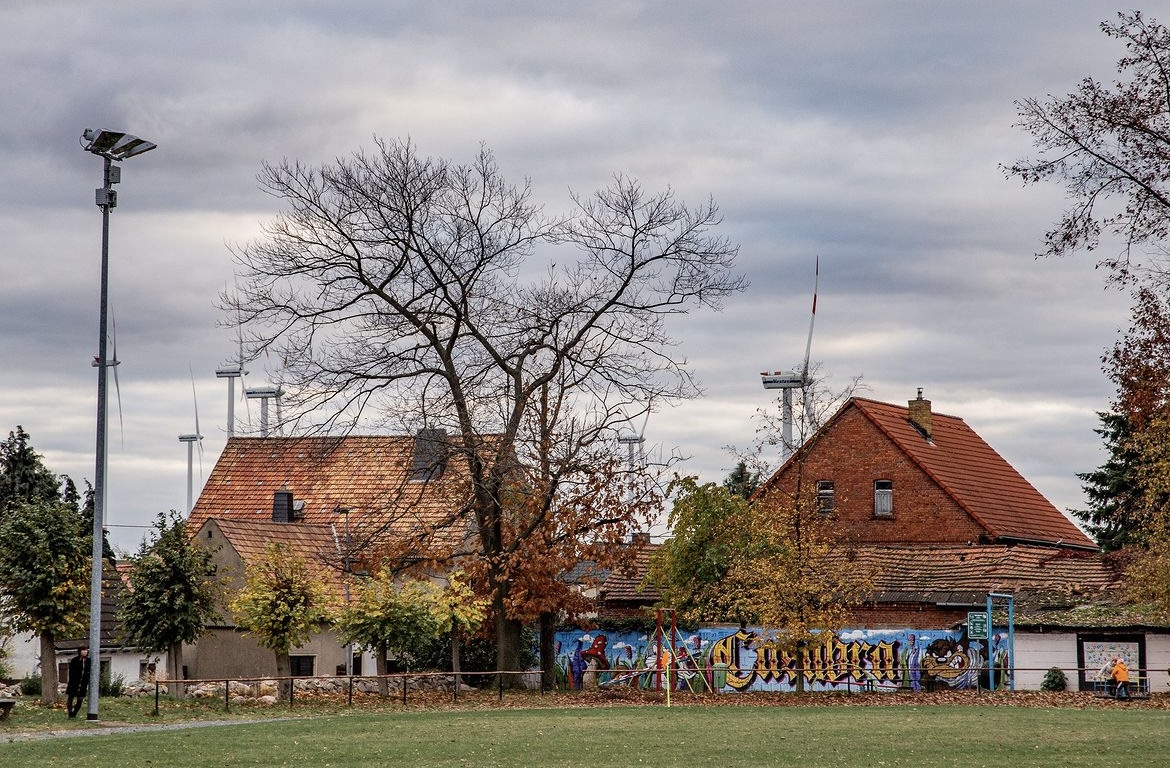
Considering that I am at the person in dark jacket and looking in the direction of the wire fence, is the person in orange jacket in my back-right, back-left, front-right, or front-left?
front-right

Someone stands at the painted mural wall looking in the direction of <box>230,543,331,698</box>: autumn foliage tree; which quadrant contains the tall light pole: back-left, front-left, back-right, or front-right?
front-left

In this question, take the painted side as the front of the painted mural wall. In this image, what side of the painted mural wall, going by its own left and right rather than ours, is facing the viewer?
front

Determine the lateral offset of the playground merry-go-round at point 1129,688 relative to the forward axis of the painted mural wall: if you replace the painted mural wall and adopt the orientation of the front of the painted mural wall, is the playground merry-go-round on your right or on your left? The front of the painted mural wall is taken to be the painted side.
on your left

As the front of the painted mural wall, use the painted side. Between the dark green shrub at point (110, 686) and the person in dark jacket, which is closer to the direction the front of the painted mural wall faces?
the person in dark jacket

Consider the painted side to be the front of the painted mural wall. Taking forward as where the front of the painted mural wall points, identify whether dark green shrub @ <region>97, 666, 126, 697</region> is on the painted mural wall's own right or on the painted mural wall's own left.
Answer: on the painted mural wall's own right

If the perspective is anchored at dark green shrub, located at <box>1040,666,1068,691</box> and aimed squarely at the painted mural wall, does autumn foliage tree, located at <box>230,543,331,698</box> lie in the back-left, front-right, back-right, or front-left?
front-left
